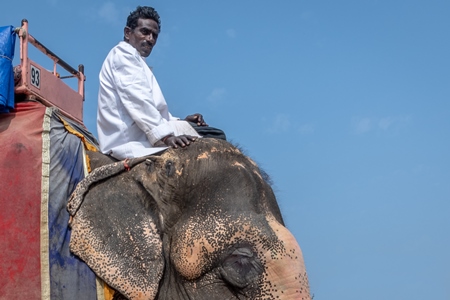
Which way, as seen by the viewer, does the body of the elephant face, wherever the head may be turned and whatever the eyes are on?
to the viewer's right

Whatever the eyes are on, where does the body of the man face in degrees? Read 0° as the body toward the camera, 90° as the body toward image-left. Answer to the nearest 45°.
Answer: approximately 270°
